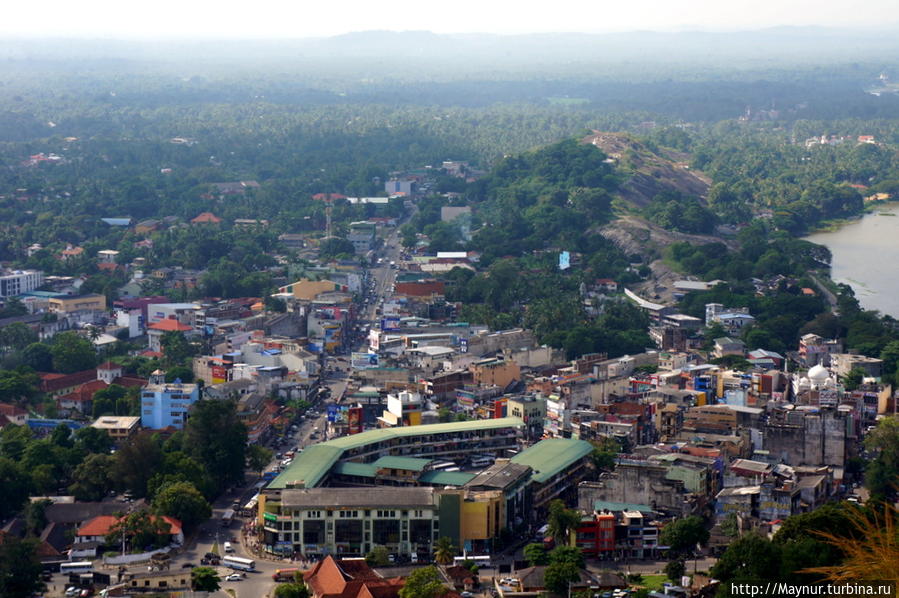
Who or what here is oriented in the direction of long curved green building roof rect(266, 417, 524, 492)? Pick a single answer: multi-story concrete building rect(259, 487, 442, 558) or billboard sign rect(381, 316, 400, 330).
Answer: the billboard sign

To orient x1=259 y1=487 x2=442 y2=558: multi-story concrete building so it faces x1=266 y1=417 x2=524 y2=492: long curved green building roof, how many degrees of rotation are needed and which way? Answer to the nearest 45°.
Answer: approximately 180°

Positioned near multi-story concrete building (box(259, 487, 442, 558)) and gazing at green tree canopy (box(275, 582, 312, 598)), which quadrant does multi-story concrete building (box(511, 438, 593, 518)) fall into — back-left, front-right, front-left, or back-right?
back-left

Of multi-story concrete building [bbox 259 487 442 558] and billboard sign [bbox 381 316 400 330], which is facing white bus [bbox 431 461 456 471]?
the billboard sign

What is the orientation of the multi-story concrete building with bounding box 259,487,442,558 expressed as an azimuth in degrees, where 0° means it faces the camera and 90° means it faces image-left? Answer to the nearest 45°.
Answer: approximately 0°

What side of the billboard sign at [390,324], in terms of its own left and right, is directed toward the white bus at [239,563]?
front

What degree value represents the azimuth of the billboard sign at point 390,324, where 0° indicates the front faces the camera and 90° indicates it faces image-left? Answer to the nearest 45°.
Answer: approximately 0°

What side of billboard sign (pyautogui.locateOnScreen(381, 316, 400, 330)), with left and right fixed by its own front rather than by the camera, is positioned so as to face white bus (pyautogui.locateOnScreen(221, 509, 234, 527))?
front

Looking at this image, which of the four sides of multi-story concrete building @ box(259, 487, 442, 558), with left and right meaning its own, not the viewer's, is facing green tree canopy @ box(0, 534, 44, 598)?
right

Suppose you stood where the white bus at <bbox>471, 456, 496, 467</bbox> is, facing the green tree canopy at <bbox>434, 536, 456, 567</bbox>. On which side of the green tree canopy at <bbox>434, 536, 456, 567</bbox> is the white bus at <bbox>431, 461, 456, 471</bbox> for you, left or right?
right

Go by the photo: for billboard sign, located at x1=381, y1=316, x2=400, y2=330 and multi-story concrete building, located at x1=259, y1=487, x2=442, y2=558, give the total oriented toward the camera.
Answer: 2

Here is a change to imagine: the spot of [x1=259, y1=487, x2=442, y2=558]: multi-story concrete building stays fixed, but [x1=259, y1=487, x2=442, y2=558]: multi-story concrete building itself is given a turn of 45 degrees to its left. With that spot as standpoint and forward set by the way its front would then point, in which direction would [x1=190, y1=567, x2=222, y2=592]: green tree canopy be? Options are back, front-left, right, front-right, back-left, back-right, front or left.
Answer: right

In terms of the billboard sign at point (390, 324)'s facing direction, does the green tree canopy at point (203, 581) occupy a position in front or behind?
in front
